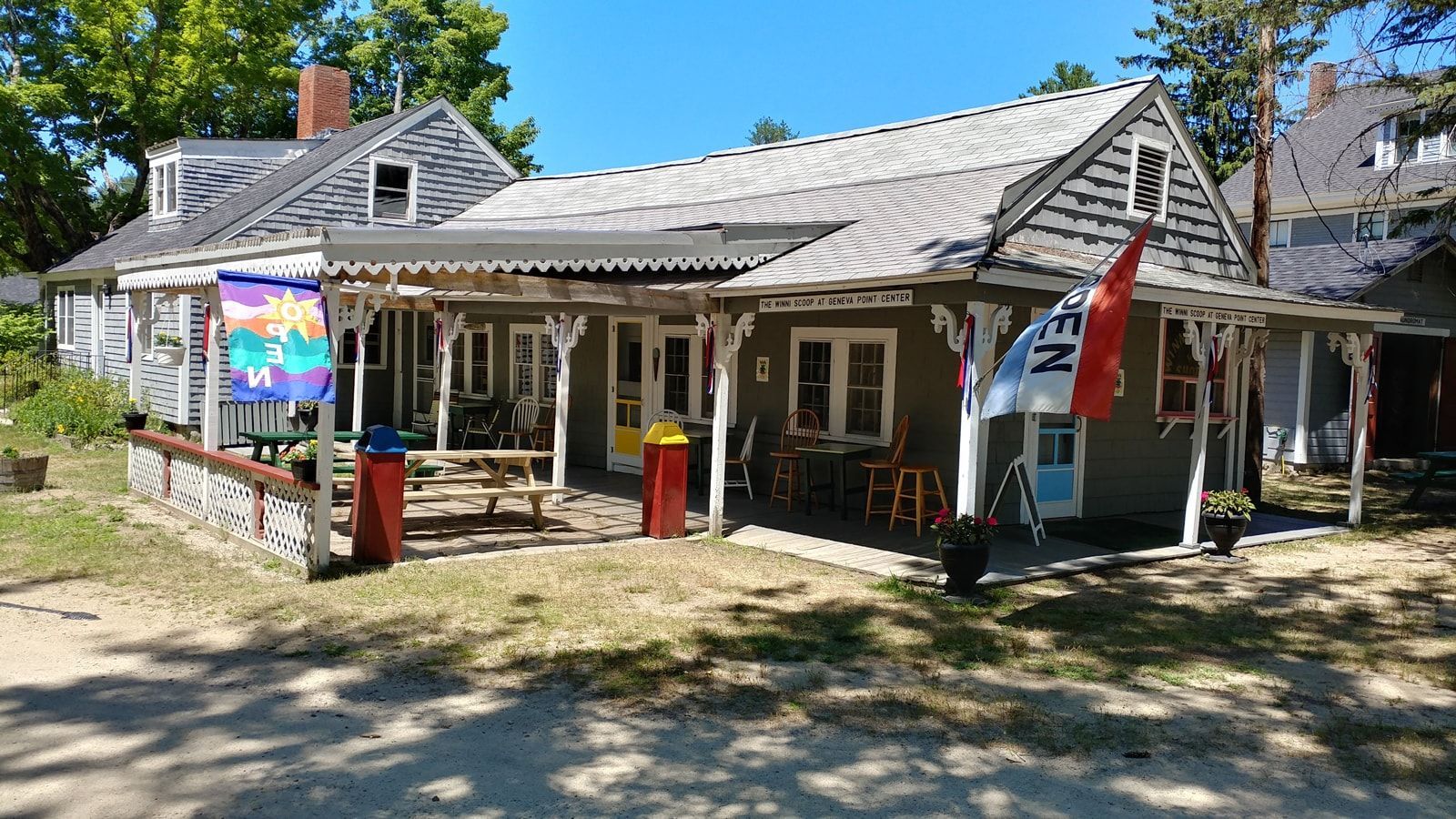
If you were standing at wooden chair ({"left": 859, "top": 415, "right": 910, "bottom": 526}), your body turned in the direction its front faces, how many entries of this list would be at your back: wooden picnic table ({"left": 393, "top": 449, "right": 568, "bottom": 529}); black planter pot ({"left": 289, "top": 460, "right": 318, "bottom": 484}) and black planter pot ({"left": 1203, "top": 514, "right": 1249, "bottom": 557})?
1

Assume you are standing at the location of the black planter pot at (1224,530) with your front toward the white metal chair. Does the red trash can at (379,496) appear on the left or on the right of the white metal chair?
left

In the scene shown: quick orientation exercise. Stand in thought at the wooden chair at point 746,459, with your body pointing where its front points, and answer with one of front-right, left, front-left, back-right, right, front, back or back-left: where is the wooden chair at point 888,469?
back-left

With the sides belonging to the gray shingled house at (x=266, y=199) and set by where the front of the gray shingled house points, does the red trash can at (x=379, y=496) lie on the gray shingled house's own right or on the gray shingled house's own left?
on the gray shingled house's own left

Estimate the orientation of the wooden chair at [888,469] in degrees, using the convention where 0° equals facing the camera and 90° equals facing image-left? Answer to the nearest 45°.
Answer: approximately 90°

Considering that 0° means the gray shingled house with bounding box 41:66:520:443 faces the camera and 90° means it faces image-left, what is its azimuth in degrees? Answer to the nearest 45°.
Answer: approximately 45°

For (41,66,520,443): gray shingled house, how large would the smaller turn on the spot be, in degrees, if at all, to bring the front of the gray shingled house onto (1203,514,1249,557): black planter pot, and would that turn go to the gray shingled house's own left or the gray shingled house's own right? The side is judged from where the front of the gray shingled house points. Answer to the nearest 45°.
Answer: approximately 90° to the gray shingled house's own left

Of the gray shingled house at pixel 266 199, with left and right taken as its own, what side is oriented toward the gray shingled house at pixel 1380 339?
left

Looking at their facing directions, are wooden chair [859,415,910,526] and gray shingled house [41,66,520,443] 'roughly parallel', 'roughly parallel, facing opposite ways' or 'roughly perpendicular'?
roughly perpendicular

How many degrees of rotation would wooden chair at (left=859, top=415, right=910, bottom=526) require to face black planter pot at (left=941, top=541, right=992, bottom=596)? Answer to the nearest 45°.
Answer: approximately 90° to its left
